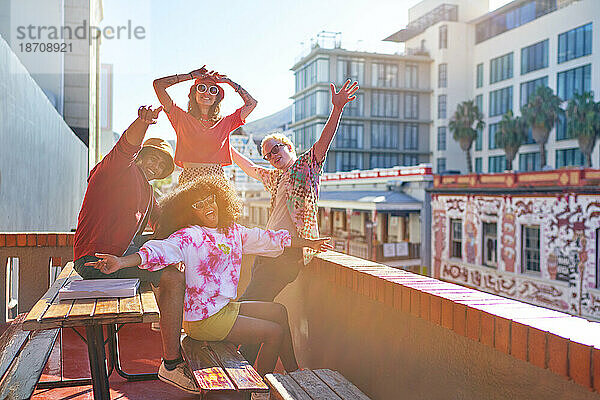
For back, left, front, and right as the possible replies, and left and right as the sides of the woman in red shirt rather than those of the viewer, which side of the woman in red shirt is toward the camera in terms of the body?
front

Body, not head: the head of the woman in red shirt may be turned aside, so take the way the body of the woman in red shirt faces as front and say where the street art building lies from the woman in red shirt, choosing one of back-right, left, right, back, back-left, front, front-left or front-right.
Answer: back-left

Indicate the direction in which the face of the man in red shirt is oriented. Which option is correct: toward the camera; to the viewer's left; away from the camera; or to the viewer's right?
toward the camera

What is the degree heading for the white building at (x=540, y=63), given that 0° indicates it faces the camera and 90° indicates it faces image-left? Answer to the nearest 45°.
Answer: approximately 45°

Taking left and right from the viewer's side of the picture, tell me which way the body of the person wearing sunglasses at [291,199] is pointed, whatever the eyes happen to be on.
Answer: facing the viewer and to the left of the viewer

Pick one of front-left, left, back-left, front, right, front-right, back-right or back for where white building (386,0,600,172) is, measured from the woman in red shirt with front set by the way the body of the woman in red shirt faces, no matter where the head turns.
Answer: back-left

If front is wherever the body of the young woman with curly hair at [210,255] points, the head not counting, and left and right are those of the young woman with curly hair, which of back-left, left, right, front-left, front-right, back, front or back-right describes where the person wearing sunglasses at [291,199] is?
left

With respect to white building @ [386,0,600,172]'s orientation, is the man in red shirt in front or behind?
in front

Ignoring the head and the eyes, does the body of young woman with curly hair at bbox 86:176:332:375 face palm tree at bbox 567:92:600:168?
no

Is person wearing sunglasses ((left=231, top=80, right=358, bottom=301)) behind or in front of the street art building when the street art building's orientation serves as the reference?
in front

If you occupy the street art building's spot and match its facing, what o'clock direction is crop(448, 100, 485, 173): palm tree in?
The palm tree is roughly at 4 o'clock from the street art building.

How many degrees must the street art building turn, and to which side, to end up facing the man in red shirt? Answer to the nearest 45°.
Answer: approximately 45° to its left

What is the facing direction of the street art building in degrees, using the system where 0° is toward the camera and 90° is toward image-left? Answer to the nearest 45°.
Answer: approximately 45°

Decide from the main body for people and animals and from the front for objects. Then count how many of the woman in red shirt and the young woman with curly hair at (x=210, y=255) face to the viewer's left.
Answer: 0
